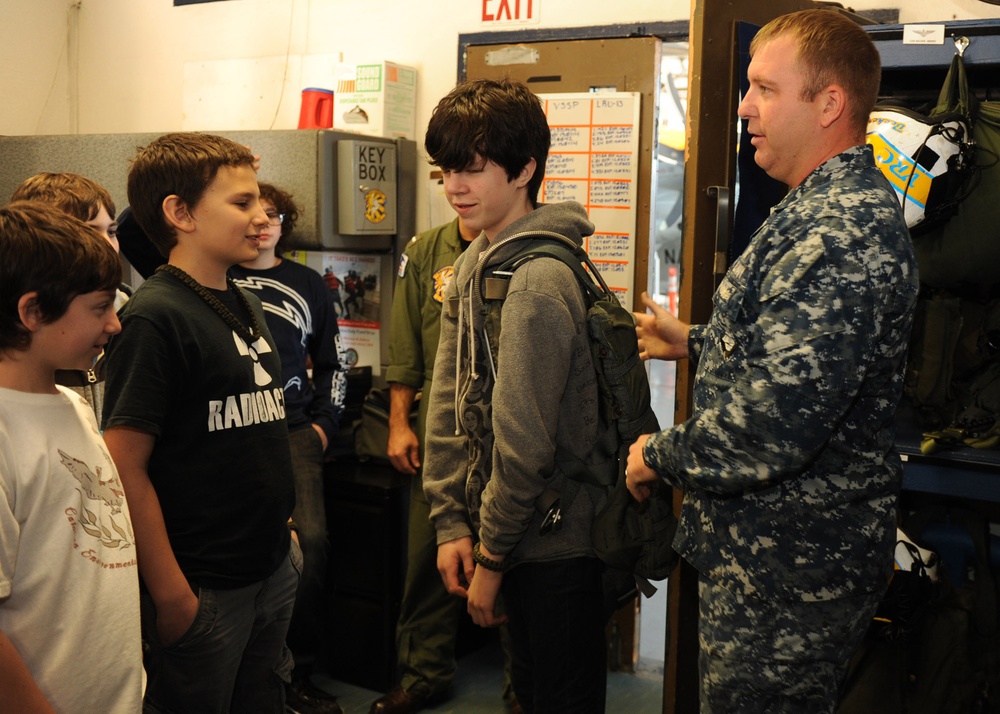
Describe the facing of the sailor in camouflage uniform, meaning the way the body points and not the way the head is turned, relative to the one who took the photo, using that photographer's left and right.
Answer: facing to the left of the viewer

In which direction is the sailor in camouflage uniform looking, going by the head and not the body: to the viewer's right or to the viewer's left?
to the viewer's left

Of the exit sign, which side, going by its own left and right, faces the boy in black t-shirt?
front

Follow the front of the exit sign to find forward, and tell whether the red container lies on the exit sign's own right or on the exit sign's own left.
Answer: on the exit sign's own right

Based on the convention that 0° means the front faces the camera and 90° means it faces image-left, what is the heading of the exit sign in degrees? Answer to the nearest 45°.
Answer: approximately 0°

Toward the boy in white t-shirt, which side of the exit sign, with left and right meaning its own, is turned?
front

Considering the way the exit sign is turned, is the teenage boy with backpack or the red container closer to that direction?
the teenage boy with backpack

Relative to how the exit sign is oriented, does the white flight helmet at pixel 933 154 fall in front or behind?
in front

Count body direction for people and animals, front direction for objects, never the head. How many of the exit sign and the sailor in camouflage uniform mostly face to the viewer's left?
1

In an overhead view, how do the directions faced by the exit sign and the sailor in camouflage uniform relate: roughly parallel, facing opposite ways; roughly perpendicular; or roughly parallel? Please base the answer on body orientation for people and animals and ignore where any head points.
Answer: roughly perpendicular

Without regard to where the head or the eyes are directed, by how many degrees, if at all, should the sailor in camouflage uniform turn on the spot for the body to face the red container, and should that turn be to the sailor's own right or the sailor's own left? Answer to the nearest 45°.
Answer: approximately 45° to the sailor's own right
